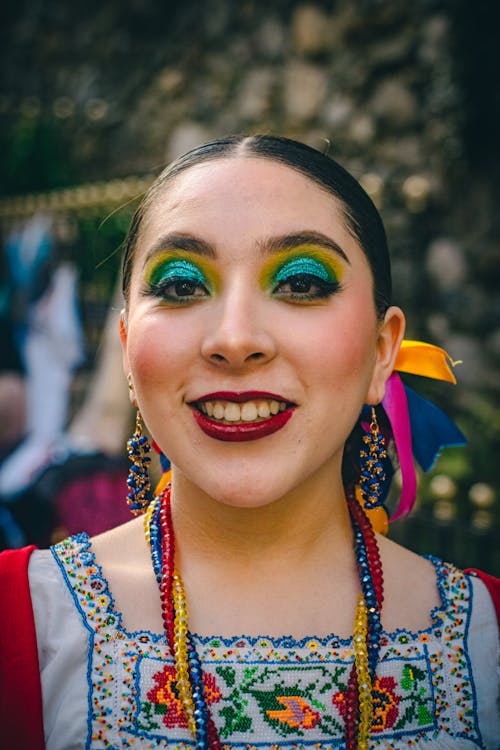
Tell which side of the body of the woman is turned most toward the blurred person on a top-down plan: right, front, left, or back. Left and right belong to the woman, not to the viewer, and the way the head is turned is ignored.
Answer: back

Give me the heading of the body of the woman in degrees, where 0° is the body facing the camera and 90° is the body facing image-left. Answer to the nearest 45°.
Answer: approximately 0°
